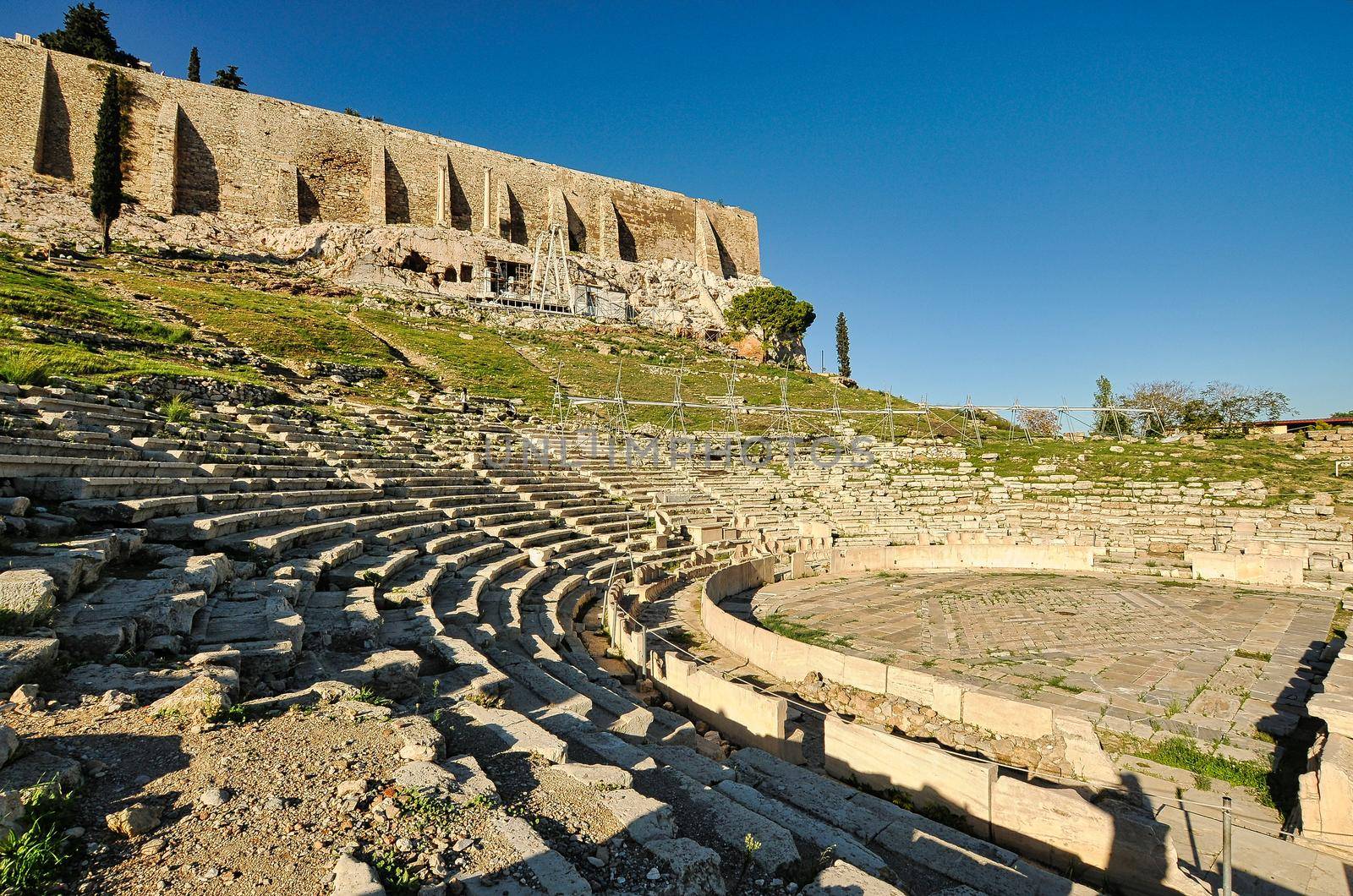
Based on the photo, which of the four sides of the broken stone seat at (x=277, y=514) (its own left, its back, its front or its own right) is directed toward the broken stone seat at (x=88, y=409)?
back

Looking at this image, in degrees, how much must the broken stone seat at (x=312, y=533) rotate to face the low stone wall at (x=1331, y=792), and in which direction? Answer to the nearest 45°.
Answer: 0° — it already faces it

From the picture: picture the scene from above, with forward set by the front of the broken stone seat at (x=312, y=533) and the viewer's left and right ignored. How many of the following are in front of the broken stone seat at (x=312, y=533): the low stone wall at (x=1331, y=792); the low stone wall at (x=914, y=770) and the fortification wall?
2

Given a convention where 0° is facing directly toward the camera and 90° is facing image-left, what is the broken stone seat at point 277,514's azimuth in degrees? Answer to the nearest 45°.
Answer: approximately 315°

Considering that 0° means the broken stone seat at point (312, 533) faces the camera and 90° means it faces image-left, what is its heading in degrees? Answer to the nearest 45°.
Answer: approximately 315°

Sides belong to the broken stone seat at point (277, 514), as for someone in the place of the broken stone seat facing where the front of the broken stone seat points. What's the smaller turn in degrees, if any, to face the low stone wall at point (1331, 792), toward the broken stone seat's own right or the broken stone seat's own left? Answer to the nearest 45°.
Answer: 0° — it already faces it

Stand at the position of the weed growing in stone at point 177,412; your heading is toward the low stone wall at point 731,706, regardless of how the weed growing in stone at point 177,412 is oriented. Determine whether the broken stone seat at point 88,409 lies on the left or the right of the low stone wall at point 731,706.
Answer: right

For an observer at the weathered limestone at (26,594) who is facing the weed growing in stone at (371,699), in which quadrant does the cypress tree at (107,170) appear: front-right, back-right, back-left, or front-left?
back-left

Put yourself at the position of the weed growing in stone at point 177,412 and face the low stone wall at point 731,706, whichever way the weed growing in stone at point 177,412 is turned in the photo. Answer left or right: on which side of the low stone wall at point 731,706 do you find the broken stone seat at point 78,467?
right

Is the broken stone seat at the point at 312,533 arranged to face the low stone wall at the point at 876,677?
yes

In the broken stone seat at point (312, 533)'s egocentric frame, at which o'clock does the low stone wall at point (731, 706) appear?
The low stone wall is roughly at 12 o'clock from the broken stone seat.
